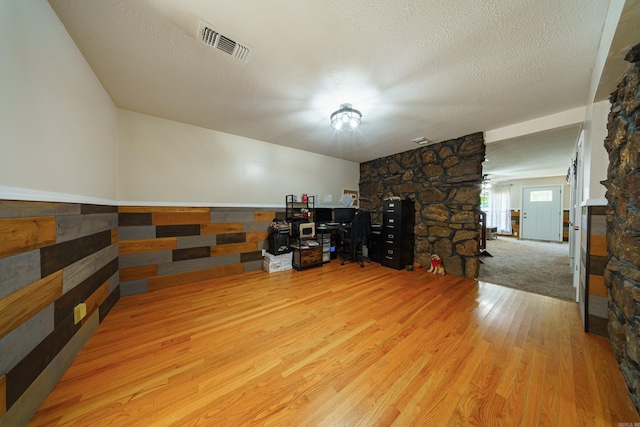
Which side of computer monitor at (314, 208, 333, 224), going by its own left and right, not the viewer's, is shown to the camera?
front

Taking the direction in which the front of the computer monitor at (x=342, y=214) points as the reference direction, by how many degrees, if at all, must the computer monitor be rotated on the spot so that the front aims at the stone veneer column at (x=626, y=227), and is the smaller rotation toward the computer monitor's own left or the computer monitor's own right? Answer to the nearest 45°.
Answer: approximately 45° to the computer monitor's own left

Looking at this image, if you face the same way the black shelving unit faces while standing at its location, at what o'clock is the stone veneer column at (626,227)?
The stone veneer column is roughly at 12 o'clock from the black shelving unit.

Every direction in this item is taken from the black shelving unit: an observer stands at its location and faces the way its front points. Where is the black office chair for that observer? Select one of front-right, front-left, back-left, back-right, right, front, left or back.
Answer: front-left

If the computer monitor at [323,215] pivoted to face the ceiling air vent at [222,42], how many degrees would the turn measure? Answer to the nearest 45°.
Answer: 0° — it already faces it

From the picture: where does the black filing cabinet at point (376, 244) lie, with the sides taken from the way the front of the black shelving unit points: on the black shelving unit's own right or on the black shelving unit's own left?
on the black shelving unit's own left

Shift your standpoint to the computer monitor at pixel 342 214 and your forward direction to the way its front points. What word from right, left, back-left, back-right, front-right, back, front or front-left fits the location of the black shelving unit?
front-right

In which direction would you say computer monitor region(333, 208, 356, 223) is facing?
toward the camera

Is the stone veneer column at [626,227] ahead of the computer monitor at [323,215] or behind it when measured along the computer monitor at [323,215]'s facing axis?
ahead

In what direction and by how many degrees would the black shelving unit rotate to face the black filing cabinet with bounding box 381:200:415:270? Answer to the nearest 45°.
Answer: approximately 45° to its left

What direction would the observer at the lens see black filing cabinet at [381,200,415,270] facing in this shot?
facing the viewer and to the left of the viewer

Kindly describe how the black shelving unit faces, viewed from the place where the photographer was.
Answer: facing the viewer and to the right of the viewer

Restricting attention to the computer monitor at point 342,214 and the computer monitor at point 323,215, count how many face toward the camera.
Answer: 2

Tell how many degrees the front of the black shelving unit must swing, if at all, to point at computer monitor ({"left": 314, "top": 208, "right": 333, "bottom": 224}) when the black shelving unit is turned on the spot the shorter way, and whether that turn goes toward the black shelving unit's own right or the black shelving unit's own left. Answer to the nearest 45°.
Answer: approximately 90° to the black shelving unit's own left
